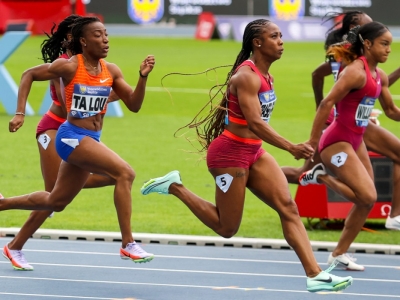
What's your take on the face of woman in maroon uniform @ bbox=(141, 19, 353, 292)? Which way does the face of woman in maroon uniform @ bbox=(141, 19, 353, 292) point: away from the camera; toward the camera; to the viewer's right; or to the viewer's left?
to the viewer's right

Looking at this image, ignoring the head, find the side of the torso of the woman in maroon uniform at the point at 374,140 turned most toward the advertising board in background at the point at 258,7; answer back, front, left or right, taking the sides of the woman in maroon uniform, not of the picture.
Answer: left

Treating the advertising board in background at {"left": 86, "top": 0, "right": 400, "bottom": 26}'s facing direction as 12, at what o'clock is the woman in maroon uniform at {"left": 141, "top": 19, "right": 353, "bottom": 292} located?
The woman in maroon uniform is roughly at 12 o'clock from the advertising board in background.

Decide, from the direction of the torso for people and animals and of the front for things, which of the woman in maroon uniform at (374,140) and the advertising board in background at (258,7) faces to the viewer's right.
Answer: the woman in maroon uniform

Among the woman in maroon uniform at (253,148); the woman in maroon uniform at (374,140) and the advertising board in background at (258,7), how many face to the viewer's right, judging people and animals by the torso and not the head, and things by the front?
2

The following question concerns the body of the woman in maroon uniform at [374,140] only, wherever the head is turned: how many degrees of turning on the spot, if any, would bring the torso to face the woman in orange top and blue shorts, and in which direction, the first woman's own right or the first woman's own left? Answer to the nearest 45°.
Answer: approximately 135° to the first woman's own right

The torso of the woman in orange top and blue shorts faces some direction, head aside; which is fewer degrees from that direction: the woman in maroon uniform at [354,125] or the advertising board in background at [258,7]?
the woman in maroon uniform

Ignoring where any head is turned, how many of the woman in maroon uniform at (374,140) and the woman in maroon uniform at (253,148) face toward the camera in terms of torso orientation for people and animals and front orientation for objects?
0

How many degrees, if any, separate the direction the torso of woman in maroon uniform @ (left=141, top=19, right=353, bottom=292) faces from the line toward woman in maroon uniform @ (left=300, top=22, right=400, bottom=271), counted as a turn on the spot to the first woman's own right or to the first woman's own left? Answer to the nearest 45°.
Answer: approximately 45° to the first woman's own left

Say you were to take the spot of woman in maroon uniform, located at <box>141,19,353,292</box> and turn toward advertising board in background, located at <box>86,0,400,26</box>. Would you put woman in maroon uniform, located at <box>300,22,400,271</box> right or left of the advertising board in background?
right

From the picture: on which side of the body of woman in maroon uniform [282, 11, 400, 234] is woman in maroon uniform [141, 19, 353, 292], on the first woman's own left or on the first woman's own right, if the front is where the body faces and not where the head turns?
on the first woman's own right

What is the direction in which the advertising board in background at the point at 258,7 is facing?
toward the camera

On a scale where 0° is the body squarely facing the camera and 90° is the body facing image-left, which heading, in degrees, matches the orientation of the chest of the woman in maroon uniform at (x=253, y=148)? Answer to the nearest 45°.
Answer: approximately 270°
